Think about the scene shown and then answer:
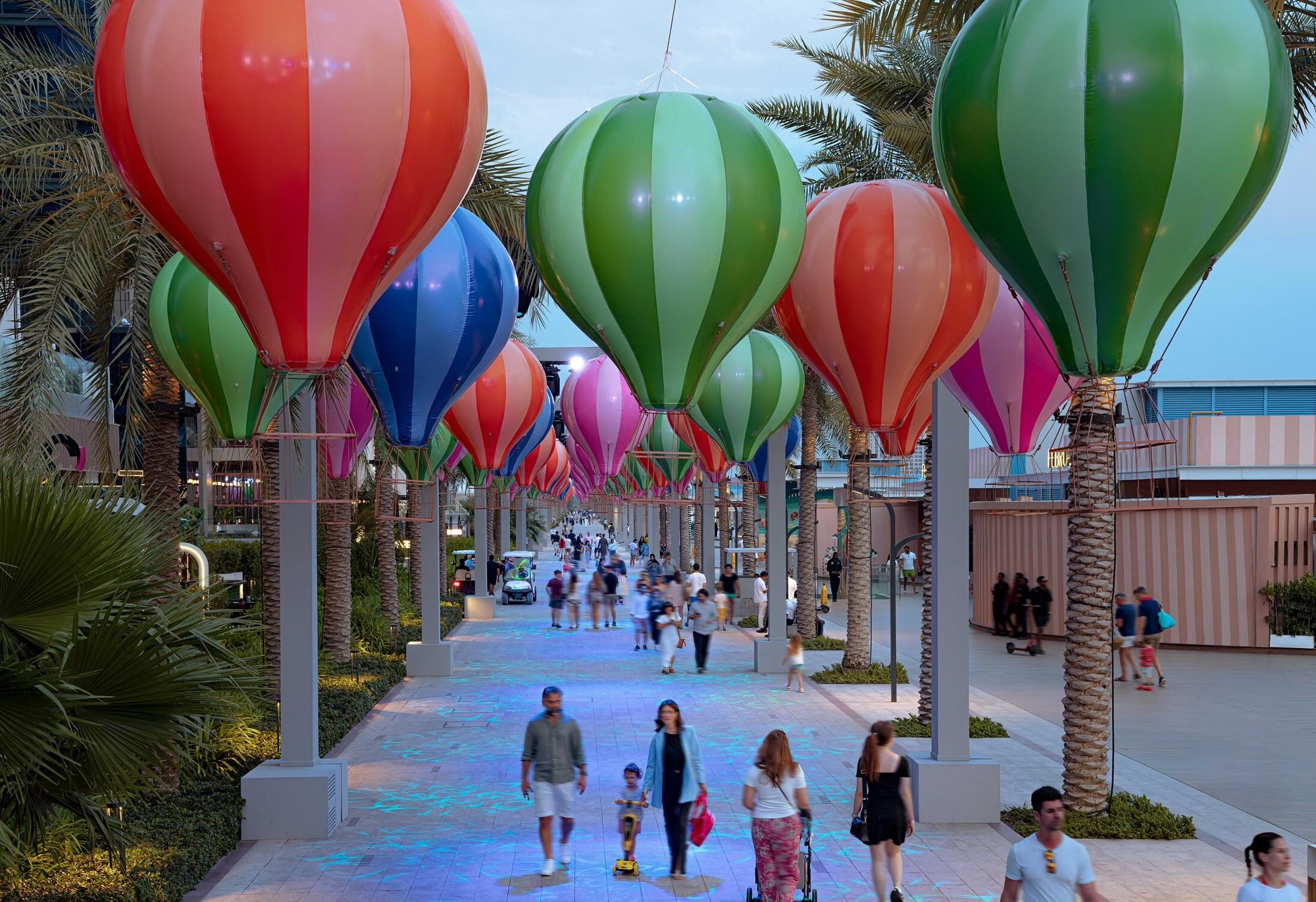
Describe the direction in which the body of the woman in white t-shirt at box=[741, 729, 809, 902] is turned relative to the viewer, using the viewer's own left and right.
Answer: facing away from the viewer

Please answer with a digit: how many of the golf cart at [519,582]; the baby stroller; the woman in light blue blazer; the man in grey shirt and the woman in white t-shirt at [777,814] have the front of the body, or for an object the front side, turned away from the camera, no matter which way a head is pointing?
2

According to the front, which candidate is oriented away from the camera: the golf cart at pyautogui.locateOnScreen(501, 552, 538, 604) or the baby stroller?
the baby stroller

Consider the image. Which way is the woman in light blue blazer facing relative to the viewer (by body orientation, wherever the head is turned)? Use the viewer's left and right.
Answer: facing the viewer

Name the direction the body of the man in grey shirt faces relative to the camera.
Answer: toward the camera

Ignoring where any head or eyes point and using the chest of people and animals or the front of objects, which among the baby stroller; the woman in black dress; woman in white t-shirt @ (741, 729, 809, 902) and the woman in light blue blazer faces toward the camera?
the woman in light blue blazer

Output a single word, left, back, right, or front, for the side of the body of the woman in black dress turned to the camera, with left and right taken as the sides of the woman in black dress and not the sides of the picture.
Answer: back

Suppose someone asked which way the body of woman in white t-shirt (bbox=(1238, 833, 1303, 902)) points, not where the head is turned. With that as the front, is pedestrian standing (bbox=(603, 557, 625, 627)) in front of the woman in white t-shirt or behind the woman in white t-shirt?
behind

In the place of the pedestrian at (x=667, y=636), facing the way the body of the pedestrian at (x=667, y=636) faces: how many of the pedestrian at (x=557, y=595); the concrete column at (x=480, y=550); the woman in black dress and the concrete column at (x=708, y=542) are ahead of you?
1

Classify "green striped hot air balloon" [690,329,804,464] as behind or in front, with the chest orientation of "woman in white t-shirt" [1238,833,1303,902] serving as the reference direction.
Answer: behind

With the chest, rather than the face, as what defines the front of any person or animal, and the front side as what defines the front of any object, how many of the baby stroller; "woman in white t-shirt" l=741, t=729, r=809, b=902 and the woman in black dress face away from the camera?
3

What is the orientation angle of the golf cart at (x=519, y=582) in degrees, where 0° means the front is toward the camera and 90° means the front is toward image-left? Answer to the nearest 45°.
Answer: approximately 0°

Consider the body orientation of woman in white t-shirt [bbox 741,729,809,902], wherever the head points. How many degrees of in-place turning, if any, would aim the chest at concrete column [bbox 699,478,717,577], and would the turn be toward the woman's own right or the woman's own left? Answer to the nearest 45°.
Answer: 0° — they already face it
